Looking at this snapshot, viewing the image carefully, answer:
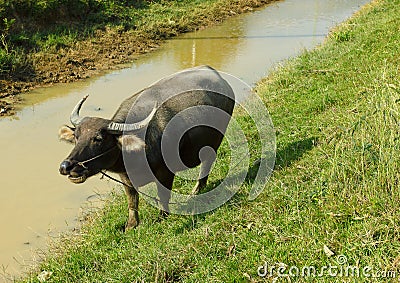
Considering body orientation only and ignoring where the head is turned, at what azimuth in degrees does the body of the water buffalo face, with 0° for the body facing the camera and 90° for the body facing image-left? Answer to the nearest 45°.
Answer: approximately 45°
